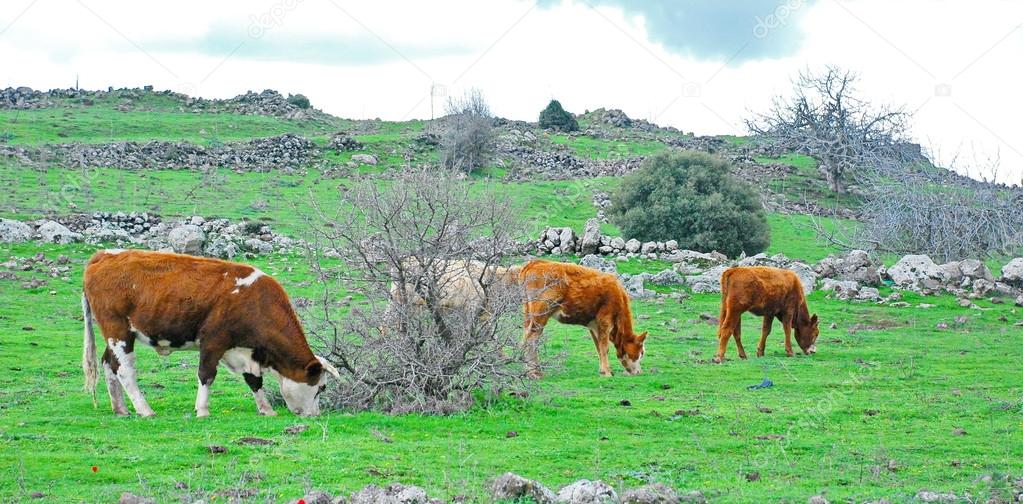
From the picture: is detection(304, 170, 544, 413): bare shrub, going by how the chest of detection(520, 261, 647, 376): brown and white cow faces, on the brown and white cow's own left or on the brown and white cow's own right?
on the brown and white cow's own right

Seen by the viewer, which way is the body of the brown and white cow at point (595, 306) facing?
to the viewer's right

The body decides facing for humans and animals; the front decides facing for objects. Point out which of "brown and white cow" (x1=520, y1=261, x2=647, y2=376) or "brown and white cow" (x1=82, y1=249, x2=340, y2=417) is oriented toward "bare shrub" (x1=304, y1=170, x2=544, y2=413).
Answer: "brown and white cow" (x1=82, y1=249, x2=340, y2=417)

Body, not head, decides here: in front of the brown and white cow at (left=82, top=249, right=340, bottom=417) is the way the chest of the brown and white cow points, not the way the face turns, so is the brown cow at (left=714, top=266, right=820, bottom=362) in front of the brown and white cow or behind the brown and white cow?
in front

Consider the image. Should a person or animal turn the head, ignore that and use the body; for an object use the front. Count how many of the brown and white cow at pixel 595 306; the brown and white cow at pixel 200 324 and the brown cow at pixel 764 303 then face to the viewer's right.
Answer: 3

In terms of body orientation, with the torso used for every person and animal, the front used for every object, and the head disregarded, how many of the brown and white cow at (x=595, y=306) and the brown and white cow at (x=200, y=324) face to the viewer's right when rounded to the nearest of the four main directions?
2

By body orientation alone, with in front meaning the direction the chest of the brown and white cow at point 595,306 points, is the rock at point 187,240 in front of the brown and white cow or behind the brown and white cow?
behind

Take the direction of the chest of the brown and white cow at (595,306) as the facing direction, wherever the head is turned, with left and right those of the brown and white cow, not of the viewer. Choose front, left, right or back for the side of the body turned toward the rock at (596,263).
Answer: left

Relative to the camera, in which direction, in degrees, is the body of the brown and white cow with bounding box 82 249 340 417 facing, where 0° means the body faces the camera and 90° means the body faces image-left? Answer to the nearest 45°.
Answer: approximately 270°

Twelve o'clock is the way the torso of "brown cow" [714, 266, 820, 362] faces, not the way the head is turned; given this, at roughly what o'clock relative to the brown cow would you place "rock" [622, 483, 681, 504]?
The rock is roughly at 3 o'clock from the brown cow.

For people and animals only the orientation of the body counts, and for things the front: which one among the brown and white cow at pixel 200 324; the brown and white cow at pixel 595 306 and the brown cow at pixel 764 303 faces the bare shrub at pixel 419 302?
the brown and white cow at pixel 200 324

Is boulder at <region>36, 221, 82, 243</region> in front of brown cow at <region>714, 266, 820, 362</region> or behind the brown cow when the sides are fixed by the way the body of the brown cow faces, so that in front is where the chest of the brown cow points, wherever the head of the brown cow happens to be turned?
behind

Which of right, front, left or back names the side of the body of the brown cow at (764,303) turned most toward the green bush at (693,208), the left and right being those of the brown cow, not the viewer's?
left

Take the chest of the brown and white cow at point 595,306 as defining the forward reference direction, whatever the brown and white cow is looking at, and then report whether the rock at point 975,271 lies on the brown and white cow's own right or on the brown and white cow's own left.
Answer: on the brown and white cow's own left

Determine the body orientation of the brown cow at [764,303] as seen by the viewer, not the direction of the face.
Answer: to the viewer's right

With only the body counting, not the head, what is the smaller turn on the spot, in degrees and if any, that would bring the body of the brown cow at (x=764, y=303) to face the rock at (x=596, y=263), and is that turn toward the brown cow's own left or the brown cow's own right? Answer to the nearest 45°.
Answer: approximately 135° to the brown cow's own left

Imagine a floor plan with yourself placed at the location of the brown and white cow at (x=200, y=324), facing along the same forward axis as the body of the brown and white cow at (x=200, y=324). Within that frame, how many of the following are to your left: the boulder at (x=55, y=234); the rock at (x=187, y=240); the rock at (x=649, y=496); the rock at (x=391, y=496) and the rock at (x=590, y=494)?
2
